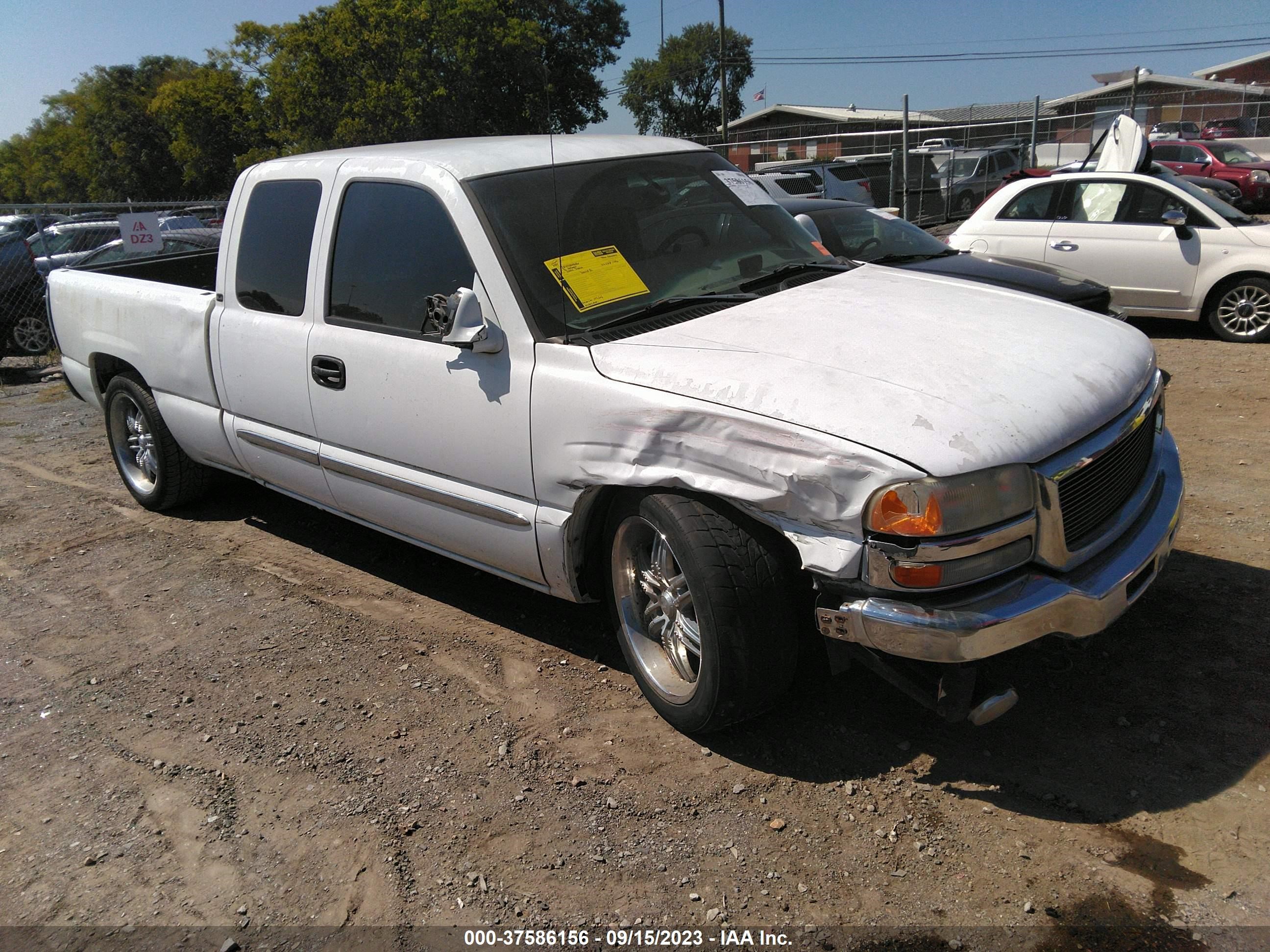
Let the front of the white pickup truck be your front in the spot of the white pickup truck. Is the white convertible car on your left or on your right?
on your left

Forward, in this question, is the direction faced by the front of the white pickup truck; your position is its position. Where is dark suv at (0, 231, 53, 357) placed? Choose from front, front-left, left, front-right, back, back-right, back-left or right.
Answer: back

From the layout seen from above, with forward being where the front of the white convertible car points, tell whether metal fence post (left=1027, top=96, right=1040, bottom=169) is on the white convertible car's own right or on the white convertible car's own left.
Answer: on the white convertible car's own left

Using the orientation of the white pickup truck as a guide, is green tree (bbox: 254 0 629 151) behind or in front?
behind

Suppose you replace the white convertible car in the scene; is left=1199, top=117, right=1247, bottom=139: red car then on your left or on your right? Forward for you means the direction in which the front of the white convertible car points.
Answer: on your left

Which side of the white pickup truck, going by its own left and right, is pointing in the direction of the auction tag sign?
back

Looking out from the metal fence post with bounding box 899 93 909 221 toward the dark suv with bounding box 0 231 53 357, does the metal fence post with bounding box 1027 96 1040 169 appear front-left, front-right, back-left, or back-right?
back-right

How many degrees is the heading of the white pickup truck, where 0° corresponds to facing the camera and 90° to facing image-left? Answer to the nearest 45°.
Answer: approximately 315°

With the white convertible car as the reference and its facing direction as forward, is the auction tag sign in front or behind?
behind

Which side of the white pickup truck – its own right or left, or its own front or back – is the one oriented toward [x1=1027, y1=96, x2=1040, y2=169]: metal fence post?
left

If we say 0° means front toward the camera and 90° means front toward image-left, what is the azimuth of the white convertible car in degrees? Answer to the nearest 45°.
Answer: approximately 270°
